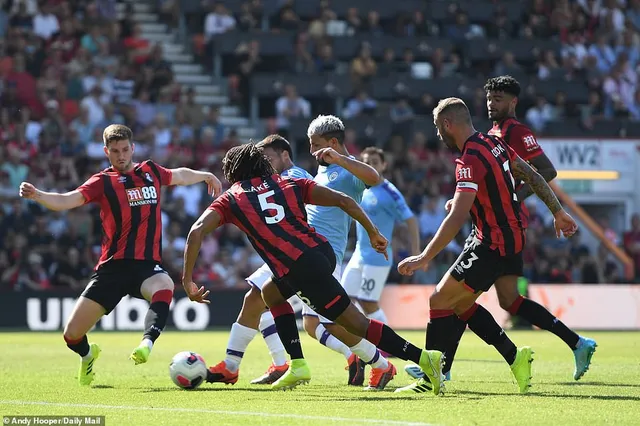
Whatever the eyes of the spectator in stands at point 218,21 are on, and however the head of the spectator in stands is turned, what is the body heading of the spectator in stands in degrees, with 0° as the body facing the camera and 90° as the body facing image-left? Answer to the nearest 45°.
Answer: approximately 0°

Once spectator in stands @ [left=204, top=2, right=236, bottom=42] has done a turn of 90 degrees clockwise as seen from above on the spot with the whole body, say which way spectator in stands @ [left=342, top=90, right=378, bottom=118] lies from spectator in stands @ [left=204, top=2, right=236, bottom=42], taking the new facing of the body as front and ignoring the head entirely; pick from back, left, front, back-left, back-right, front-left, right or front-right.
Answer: back

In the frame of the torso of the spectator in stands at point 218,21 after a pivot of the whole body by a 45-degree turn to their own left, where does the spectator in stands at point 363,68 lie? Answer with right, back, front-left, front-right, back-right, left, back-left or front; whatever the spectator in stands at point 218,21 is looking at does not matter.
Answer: front-left

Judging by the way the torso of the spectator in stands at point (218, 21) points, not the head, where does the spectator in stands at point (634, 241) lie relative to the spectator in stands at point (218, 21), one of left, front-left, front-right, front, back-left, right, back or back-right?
left

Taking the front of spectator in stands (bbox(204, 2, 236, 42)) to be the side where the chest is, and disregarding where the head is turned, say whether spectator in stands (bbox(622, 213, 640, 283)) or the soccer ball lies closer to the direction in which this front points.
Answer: the soccer ball

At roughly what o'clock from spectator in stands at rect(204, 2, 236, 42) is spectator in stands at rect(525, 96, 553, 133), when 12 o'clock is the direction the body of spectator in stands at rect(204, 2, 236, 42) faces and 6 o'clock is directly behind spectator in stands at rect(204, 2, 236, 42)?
spectator in stands at rect(525, 96, 553, 133) is roughly at 9 o'clock from spectator in stands at rect(204, 2, 236, 42).
